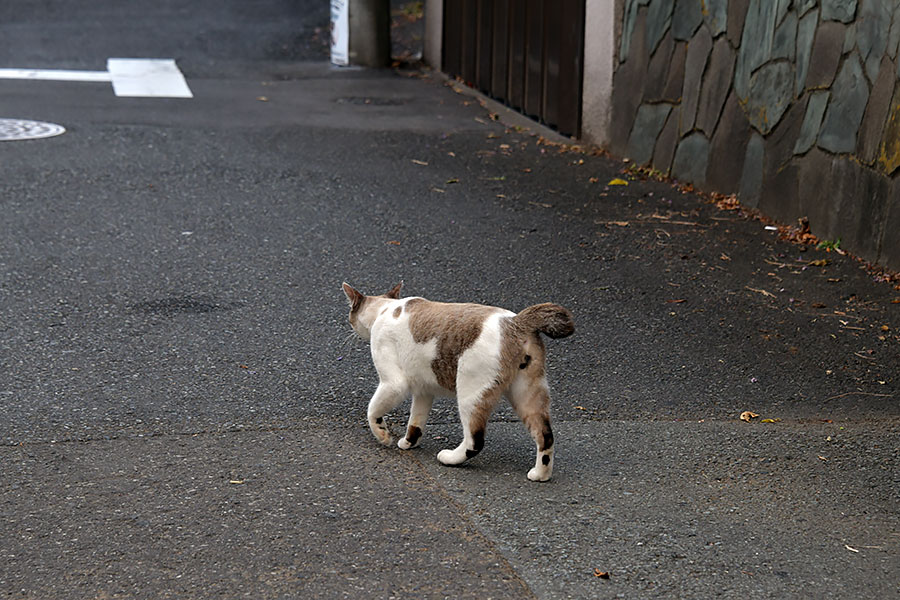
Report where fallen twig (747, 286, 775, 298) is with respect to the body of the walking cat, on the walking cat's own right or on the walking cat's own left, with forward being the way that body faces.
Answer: on the walking cat's own right

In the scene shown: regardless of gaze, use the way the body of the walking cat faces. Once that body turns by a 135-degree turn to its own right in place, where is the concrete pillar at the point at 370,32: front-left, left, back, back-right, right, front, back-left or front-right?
left

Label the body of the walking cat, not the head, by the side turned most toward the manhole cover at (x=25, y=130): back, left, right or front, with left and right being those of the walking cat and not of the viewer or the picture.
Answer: front

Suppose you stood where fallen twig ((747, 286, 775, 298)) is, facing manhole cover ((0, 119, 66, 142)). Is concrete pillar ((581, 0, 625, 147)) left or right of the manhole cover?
right

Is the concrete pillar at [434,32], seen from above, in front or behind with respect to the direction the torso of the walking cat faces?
in front

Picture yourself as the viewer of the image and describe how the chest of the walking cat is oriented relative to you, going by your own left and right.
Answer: facing away from the viewer and to the left of the viewer

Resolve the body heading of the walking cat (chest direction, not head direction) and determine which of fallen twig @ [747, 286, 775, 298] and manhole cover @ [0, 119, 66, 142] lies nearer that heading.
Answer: the manhole cover

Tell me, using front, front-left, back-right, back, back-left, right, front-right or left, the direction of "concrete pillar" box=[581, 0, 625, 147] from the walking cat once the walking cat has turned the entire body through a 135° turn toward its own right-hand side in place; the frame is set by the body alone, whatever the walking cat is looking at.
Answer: left
